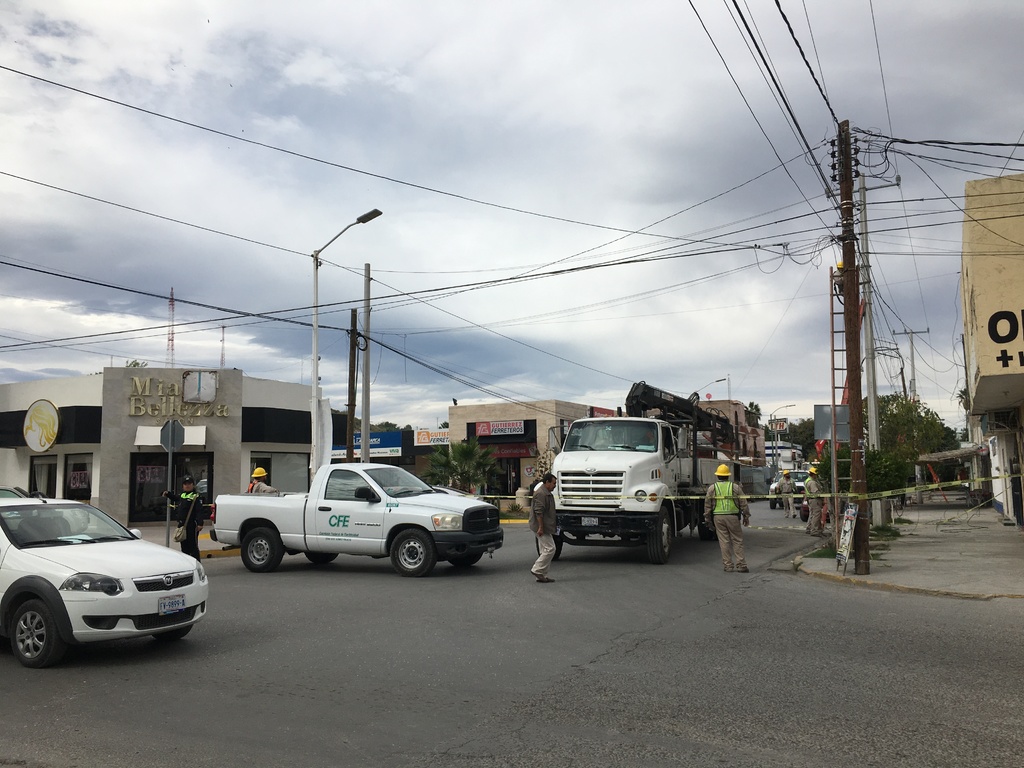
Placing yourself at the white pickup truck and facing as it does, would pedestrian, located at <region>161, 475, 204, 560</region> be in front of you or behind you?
behind

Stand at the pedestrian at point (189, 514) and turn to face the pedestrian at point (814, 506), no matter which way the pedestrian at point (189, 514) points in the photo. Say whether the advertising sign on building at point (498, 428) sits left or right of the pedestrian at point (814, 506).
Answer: left

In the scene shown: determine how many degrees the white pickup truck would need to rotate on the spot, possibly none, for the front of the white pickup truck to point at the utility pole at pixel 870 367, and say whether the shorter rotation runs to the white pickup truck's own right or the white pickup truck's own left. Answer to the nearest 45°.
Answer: approximately 90° to the white pickup truck's own left

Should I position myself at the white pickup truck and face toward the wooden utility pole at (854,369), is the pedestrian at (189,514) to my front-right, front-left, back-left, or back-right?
back-left

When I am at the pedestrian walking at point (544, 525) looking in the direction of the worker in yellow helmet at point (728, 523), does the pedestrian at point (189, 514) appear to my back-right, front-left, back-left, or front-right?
back-left

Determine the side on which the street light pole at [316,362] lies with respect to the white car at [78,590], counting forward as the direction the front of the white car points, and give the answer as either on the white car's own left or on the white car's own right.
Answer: on the white car's own left

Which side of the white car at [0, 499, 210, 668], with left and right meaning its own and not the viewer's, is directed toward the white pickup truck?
left

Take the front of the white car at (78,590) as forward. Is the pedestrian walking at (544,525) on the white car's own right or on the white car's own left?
on the white car's own left

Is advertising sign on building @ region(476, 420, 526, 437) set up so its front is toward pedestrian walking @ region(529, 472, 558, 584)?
yes

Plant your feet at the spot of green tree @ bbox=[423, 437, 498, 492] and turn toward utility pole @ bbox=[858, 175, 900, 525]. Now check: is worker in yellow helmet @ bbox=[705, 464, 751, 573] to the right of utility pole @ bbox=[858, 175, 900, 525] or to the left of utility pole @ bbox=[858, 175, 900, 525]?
right

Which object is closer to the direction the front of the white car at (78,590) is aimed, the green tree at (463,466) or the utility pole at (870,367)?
the utility pole

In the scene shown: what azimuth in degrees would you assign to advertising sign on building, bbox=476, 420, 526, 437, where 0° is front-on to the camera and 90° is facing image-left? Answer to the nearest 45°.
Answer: approximately 0°
